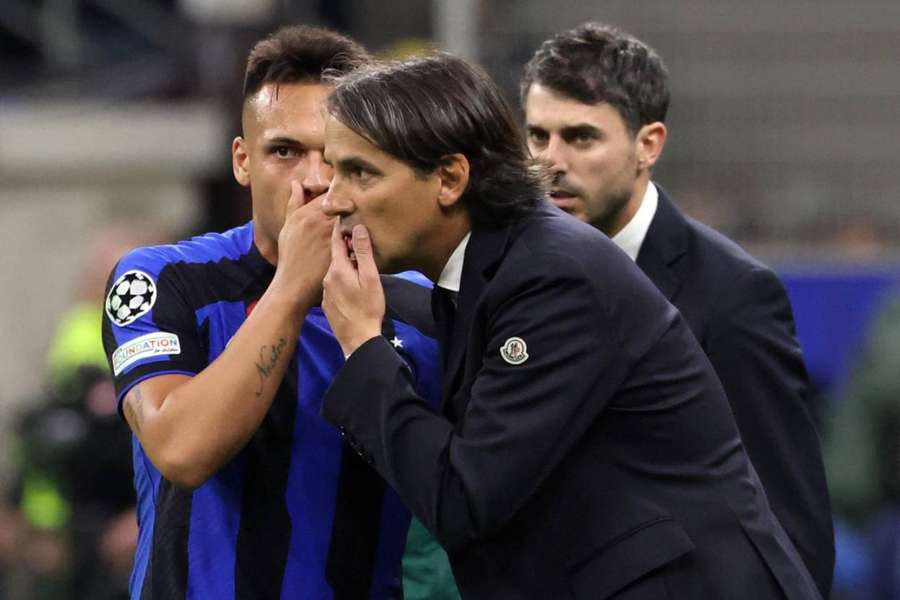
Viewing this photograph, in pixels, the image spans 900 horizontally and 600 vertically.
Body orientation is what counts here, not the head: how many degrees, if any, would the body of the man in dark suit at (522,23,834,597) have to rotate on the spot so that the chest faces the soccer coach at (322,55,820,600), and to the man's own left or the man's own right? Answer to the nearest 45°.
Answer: approximately 45° to the man's own left

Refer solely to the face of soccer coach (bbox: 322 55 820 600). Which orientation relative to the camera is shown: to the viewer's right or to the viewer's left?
to the viewer's left

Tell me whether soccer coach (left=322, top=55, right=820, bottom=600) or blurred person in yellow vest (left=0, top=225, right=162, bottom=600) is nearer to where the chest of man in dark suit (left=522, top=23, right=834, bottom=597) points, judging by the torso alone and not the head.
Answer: the soccer coach

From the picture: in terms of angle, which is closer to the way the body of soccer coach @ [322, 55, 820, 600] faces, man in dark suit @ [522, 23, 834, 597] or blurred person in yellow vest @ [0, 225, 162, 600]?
the blurred person in yellow vest

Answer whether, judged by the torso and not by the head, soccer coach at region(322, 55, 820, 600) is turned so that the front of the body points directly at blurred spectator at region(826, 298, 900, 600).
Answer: no

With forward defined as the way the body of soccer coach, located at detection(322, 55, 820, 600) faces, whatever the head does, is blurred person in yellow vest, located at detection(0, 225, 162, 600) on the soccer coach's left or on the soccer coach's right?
on the soccer coach's right

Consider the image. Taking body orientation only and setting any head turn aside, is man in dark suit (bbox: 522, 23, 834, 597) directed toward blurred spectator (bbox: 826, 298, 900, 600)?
no

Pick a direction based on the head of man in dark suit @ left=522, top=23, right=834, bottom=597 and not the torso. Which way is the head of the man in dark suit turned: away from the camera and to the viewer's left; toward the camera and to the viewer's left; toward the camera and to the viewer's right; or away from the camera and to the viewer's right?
toward the camera and to the viewer's left

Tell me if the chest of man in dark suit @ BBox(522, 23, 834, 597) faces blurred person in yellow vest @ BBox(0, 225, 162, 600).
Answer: no

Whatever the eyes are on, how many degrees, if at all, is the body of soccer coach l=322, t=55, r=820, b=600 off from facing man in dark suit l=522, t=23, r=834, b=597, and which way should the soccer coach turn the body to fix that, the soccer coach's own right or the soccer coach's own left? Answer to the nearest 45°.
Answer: approximately 90° to the soccer coach's own right

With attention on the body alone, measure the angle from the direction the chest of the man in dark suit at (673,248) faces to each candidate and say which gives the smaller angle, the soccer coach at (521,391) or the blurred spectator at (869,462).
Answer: the soccer coach

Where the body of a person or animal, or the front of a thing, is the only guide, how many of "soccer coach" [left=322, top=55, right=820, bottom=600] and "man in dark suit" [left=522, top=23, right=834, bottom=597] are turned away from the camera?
0

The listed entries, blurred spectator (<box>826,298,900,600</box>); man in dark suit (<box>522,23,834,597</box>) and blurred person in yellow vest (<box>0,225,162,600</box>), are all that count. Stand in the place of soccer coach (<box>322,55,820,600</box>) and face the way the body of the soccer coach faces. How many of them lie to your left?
0

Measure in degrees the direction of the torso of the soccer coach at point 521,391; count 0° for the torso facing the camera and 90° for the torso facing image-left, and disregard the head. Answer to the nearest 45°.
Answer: approximately 90°
